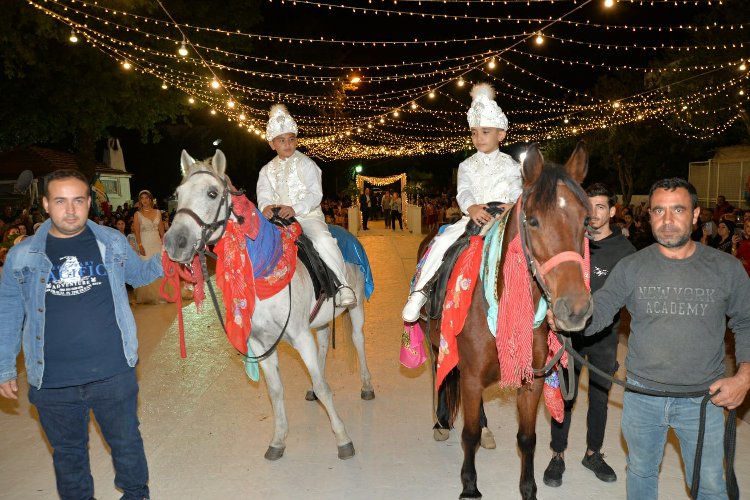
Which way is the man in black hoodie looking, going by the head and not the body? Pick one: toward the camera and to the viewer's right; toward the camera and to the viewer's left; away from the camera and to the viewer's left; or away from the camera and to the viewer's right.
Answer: toward the camera and to the viewer's left

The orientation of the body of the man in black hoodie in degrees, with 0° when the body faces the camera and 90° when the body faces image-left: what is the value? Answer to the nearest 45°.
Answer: approximately 0°

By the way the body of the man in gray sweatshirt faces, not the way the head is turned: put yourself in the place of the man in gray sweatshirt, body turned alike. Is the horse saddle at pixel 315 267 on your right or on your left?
on your right

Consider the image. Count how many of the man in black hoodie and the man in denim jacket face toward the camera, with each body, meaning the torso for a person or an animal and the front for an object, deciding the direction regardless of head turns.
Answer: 2

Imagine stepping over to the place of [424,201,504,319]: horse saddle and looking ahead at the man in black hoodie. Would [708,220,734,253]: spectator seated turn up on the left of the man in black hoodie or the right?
left

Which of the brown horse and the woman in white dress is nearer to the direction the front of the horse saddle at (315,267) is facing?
the brown horse

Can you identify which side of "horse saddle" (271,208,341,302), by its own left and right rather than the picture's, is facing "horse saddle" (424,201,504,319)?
left

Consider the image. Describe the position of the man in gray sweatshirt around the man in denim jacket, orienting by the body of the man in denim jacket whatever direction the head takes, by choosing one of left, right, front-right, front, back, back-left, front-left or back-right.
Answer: front-left

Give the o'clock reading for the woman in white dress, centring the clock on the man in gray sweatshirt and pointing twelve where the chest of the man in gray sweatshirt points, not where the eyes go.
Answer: The woman in white dress is roughly at 4 o'clock from the man in gray sweatshirt.

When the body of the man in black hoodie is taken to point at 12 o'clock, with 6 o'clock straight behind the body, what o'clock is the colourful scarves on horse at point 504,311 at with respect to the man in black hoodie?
The colourful scarves on horse is roughly at 1 o'clock from the man in black hoodie.

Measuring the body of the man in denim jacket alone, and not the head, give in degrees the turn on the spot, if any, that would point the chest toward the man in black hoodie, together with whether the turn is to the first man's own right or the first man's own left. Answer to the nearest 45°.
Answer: approximately 90° to the first man's own left
